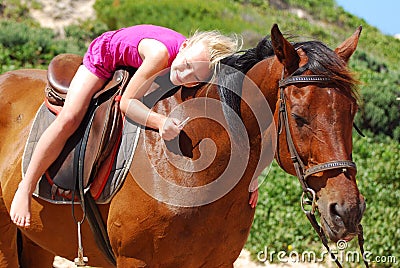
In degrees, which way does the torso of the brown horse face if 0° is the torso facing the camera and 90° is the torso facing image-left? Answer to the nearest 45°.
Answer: approximately 315°

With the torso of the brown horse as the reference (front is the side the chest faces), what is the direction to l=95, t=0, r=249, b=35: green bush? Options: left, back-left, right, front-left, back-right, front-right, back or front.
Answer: back-left
